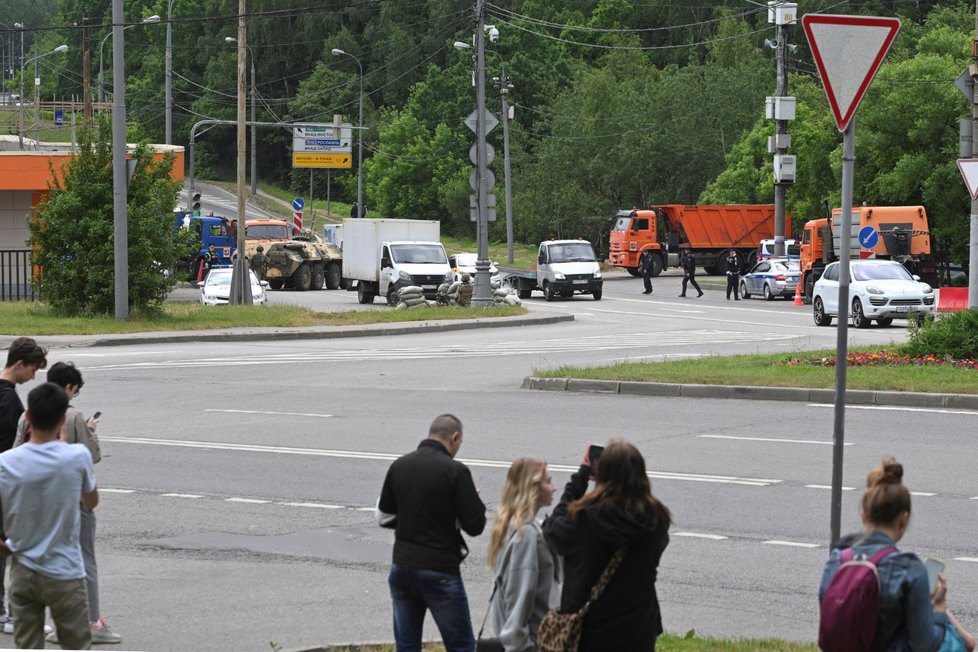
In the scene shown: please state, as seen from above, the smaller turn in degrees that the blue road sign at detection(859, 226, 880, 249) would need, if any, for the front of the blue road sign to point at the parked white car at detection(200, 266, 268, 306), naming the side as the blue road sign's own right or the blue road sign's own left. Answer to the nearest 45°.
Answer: approximately 45° to the blue road sign's own right

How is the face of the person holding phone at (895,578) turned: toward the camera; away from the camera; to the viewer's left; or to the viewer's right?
away from the camera

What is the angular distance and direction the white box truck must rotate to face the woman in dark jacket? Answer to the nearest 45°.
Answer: approximately 45° to its right

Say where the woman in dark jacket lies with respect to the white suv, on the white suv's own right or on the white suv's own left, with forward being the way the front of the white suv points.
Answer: on the white suv's own right

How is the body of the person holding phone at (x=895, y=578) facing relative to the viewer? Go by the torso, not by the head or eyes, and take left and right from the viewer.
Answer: facing away from the viewer and to the right of the viewer

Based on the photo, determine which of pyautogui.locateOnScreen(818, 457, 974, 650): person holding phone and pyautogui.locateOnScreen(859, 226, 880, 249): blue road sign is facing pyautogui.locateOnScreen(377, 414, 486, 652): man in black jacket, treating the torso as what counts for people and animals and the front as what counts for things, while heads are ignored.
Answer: the blue road sign

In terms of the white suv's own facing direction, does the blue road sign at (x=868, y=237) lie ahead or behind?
behind

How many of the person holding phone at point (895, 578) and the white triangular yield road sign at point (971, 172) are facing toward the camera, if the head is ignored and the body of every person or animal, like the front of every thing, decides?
1

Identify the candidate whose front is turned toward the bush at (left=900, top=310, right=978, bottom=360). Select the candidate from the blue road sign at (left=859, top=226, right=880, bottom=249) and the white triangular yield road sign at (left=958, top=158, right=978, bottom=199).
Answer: the blue road sign

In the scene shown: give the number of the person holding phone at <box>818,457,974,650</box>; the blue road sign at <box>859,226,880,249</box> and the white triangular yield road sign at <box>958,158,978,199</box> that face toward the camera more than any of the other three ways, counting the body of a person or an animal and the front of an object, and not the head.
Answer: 2

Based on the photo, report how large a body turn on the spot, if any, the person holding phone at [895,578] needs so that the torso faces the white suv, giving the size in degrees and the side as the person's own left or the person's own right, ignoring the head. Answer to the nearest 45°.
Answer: approximately 45° to the person's own left

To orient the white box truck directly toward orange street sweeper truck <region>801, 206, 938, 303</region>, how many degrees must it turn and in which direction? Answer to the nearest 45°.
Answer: approximately 45° to its left
